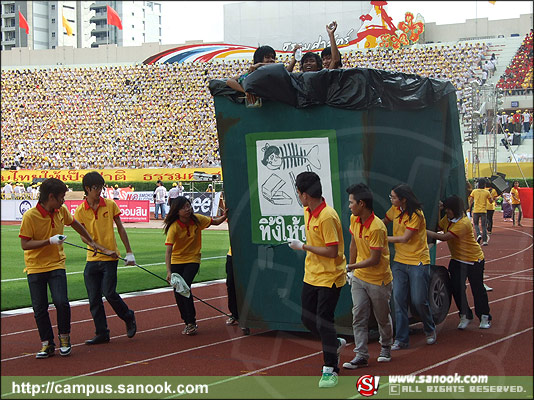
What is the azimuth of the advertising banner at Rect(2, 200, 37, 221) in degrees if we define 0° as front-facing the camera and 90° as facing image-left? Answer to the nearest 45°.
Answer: approximately 0°

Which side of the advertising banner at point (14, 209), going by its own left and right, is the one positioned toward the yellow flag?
back

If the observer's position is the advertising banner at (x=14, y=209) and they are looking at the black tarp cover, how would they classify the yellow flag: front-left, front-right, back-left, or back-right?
back-left

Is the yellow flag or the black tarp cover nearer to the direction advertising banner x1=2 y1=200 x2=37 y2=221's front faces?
the black tarp cover

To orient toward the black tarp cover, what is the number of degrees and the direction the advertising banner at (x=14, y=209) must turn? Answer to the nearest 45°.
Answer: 0° — it already faces it
